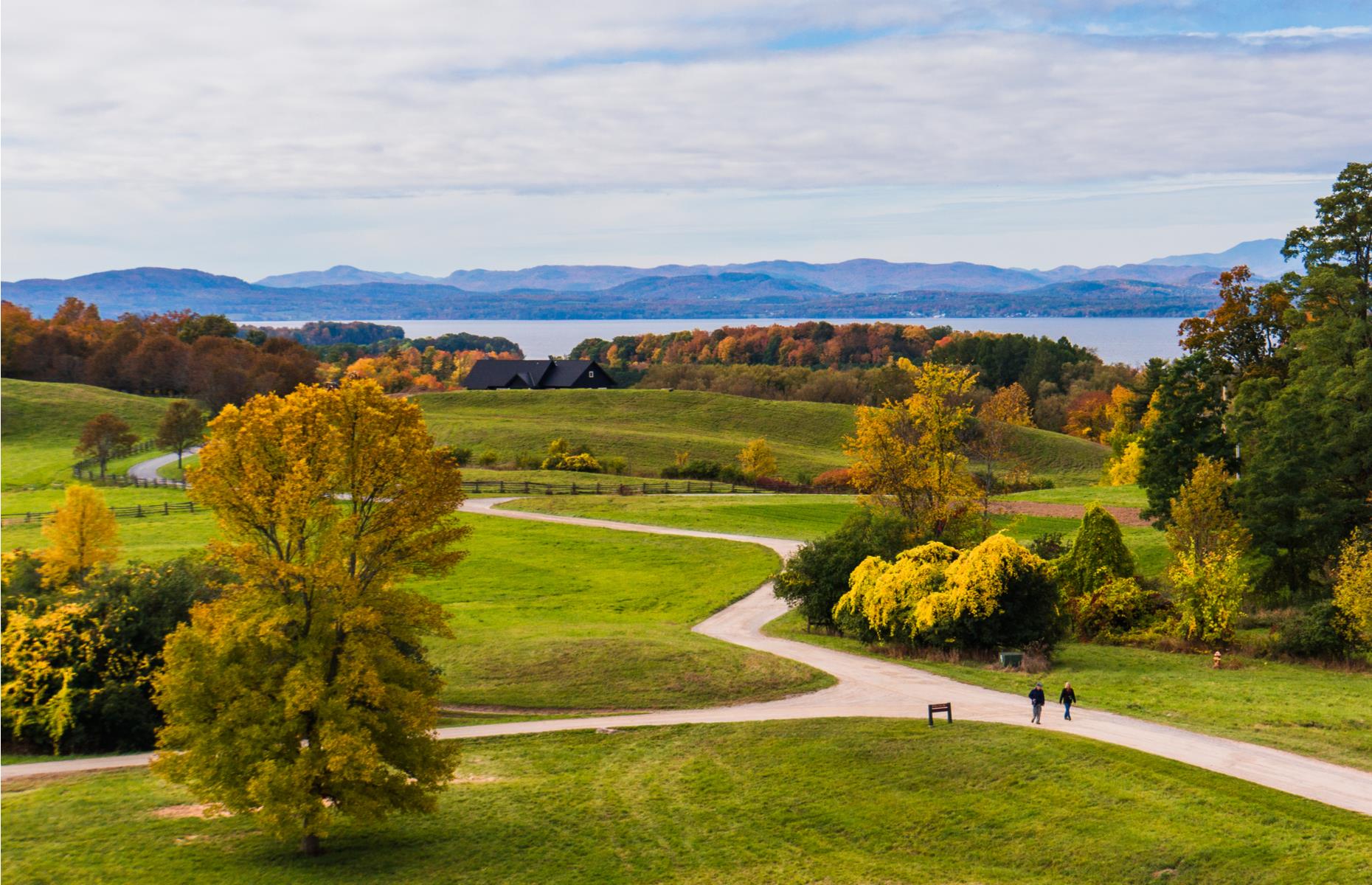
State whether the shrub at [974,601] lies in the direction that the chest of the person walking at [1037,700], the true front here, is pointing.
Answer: no

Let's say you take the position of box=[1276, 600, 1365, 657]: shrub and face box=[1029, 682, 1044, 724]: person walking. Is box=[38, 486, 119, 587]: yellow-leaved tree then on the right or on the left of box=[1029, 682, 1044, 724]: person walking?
right

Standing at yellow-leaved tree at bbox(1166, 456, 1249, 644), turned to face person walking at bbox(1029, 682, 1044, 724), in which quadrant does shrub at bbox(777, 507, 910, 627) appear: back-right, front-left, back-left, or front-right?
front-right
